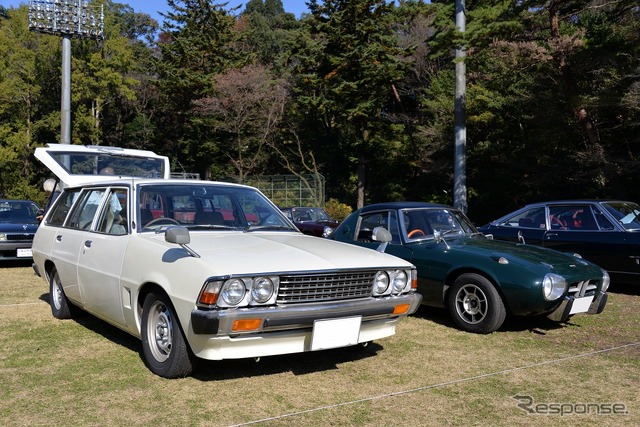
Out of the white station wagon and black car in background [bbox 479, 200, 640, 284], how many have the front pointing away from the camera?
0

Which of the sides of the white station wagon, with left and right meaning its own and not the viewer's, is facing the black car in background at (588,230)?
left

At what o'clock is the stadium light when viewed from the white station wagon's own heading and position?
The stadium light is roughly at 7 o'clock from the white station wagon.

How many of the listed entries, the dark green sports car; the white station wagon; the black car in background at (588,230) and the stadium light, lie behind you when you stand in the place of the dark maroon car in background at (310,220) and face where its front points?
1

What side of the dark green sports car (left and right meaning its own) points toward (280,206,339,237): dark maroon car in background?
back

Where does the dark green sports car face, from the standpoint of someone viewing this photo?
facing the viewer and to the right of the viewer

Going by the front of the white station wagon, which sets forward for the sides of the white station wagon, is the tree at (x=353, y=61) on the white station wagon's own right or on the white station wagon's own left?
on the white station wagon's own left

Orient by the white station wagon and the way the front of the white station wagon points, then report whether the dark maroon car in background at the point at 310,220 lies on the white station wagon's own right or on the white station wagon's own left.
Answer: on the white station wagon's own left

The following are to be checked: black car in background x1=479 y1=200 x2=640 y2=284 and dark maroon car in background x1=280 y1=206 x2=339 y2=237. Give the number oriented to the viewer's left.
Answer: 0

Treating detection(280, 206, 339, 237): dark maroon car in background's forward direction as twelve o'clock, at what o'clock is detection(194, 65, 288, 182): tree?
The tree is roughly at 7 o'clock from the dark maroon car in background.
